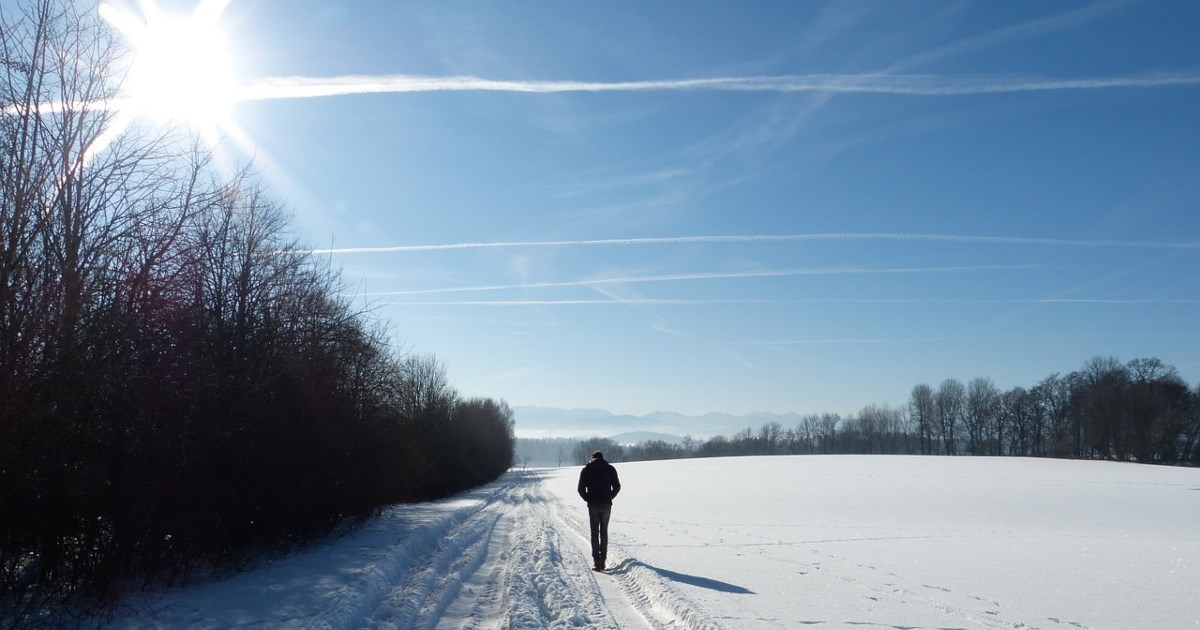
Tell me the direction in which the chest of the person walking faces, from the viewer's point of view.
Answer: away from the camera
